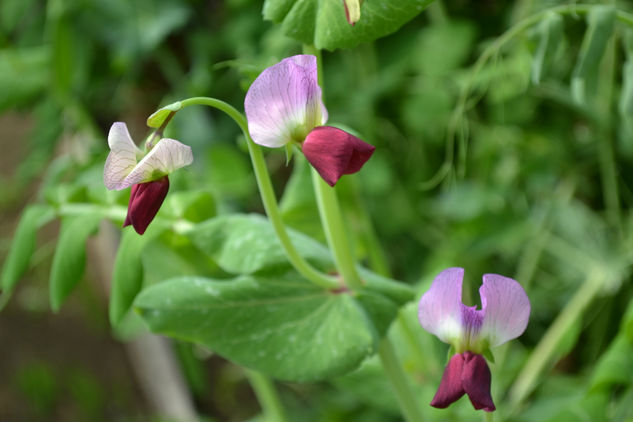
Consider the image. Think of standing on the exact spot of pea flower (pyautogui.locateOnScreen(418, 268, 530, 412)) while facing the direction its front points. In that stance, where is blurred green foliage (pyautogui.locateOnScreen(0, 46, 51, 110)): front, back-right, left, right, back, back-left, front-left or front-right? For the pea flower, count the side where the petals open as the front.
back-right
